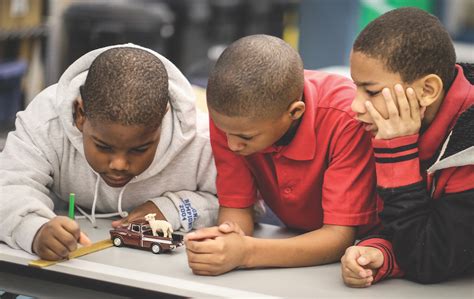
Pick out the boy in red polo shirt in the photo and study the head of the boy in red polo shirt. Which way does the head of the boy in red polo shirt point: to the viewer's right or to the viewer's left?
to the viewer's left

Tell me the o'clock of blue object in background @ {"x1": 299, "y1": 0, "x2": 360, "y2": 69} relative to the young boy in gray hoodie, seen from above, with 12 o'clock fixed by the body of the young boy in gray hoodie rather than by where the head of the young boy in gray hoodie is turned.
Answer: The blue object in background is roughly at 7 o'clock from the young boy in gray hoodie.

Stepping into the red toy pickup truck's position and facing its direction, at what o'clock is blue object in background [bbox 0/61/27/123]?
The blue object in background is roughly at 1 o'clock from the red toy pickup truck.

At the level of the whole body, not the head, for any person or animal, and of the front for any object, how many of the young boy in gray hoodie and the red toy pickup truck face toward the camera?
1

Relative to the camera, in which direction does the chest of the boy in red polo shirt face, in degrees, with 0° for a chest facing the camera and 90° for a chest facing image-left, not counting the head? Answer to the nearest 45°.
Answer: approximately 45°

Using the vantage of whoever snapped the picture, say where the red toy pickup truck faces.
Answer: facing away from the viewer and to the left of the viewer

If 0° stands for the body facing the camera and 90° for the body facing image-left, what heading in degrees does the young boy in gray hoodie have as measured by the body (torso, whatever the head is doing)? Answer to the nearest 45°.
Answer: approximately 0°

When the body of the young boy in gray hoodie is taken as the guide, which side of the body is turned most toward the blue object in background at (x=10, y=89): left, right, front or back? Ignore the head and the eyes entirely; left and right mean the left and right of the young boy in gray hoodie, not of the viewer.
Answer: back

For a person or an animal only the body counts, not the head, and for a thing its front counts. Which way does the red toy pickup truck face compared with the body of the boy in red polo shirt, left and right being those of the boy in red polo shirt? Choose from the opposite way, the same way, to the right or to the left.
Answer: to the right

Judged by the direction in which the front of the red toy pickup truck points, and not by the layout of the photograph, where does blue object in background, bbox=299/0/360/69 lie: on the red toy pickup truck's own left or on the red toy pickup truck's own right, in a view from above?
on the red toy pickup truck's own right
